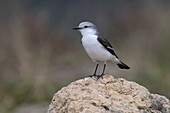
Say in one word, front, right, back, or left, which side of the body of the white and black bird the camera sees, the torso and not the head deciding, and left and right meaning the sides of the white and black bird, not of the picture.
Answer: left
